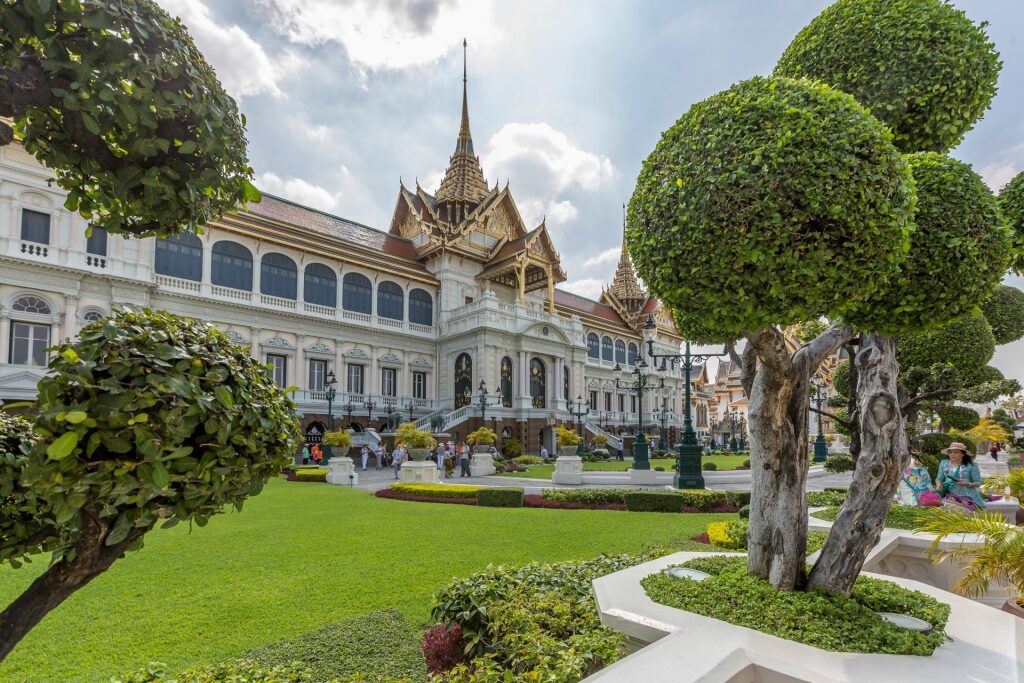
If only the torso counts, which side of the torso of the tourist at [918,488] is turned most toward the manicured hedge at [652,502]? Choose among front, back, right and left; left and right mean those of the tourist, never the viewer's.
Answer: right

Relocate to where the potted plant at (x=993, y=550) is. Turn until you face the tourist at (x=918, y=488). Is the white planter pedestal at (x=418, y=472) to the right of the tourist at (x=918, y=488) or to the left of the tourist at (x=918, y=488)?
left

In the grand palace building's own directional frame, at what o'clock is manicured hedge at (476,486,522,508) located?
The manicured hedge is roughly at 1 o'clock from the grand palace building.

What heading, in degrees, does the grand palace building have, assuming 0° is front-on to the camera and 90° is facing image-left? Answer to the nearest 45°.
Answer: approximately 315°

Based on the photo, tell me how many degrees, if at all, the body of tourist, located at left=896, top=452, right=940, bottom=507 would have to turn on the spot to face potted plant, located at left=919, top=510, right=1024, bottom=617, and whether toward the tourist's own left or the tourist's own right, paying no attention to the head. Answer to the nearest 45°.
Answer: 0° — they already face it

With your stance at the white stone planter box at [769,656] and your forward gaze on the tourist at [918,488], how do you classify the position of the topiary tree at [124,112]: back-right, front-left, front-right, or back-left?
back-left

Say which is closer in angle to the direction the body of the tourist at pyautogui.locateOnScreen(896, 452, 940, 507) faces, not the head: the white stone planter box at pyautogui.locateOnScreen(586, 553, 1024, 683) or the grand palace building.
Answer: the white stone planter box

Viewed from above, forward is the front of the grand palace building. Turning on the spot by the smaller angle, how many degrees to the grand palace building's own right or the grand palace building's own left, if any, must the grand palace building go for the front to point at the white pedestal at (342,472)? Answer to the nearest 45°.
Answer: approximately 45° to the grand palace building's own right

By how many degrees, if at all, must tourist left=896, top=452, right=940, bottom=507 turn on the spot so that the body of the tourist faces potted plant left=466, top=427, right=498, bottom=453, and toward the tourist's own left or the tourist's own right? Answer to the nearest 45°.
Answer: approximately 135° to the tourist's own right
